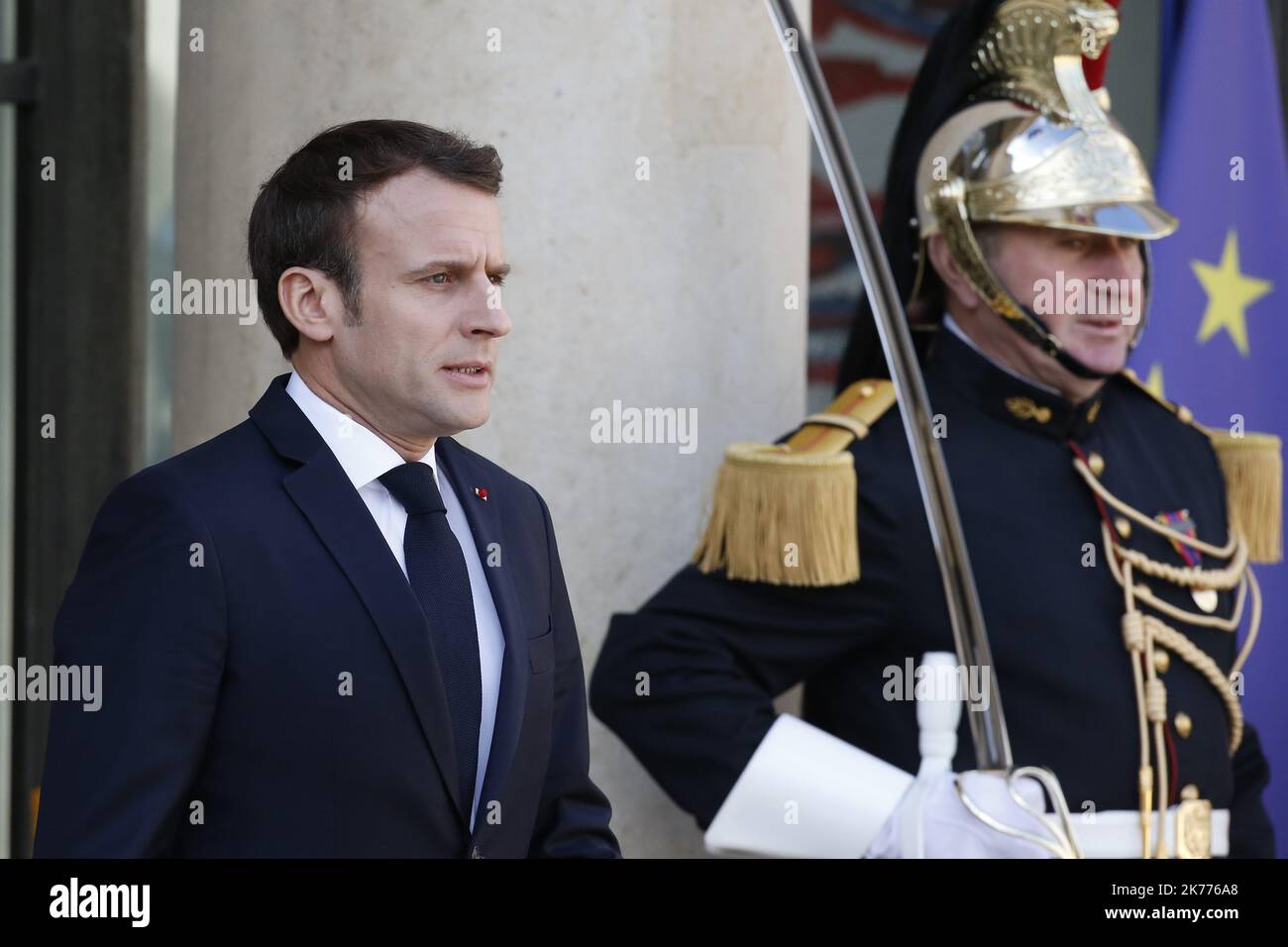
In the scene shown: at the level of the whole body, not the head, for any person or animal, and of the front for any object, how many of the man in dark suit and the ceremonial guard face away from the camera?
0

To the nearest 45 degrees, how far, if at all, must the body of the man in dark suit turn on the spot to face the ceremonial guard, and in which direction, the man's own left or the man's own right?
approximately 90° to the man's own left

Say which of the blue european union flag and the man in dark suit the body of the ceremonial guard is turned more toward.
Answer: the man in dark suit

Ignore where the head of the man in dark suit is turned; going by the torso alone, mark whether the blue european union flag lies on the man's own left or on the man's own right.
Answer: on the man's own left

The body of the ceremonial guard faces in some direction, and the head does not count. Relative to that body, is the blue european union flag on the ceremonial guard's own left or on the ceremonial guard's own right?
on the ceremonial guard's own left

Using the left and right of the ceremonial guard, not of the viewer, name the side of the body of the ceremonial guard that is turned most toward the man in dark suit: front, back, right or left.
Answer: right
